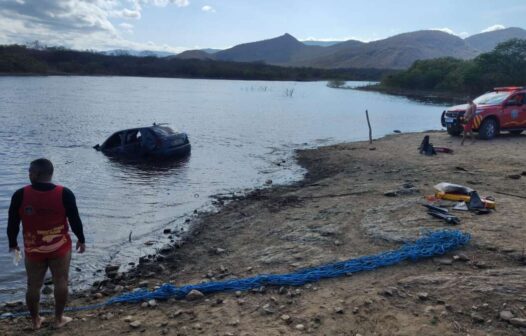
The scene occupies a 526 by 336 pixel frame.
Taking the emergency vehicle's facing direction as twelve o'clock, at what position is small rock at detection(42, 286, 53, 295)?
The small rock is roughly at 11 o'clock from the emergency vehicle.

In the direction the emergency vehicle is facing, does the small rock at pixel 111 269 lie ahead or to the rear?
ahead

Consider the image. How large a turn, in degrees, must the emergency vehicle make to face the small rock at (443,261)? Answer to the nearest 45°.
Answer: approximately 45° to its left

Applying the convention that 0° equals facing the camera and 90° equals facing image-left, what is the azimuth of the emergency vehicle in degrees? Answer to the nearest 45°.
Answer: approximately 45°

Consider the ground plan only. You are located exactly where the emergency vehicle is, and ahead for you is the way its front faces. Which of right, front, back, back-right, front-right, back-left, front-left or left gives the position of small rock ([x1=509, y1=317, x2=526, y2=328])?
front-left

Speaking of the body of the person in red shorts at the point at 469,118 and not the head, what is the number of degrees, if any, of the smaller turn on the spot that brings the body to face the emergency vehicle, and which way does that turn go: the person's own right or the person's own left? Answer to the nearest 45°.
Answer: approximately 135° to the person's own right

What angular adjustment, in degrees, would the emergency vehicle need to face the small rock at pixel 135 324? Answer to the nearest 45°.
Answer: approximately 45° to its left

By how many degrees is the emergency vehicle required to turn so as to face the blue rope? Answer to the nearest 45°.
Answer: approximately 45° to its left
